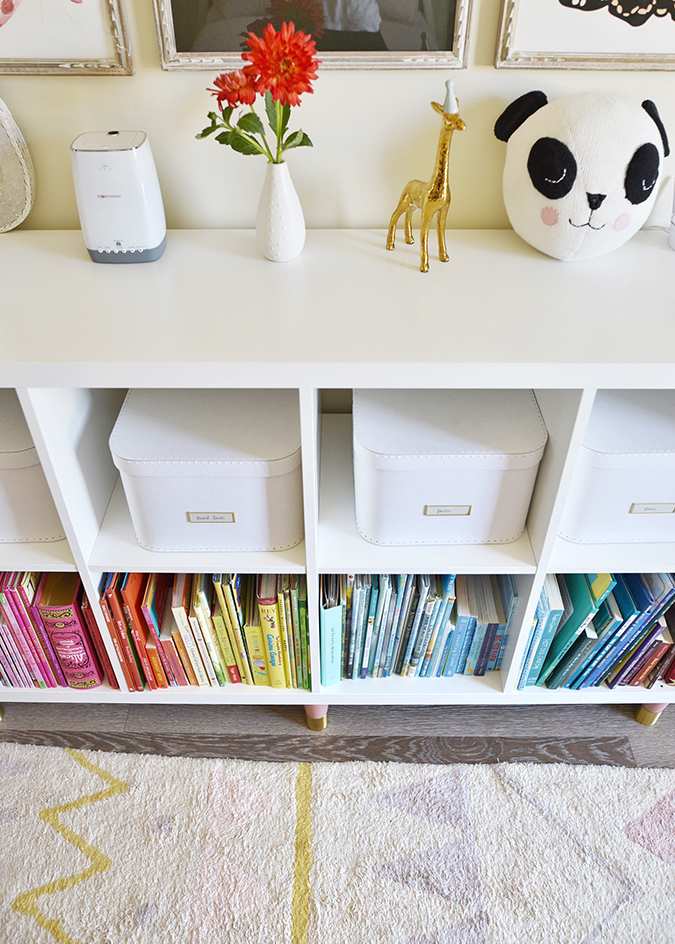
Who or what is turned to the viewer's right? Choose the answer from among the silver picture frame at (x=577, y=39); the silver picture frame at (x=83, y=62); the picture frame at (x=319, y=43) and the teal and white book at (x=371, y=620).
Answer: the teal and white book

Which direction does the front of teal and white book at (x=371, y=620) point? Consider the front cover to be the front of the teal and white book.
to the viewer's right

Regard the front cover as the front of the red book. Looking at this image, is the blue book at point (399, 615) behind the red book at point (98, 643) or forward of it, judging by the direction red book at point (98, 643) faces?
forward

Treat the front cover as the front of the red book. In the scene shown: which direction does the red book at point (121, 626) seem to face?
to the viewer's right

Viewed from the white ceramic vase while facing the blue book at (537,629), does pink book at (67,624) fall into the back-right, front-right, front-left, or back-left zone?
back-right

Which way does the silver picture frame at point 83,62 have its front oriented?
toward the camera

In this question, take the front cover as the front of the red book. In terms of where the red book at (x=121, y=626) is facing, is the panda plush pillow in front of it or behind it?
in front

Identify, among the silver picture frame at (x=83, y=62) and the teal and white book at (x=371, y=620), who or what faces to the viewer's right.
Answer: the teal and white book

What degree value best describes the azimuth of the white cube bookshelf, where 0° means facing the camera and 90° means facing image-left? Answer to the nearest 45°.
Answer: approximately 0°

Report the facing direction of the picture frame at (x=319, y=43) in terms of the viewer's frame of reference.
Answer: facing the viewer

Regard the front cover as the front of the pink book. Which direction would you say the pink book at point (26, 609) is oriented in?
to the viewer's right

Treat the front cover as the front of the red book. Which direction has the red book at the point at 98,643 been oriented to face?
to the viewer's right

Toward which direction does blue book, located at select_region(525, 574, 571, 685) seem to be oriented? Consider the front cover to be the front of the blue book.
to the viewer's right
